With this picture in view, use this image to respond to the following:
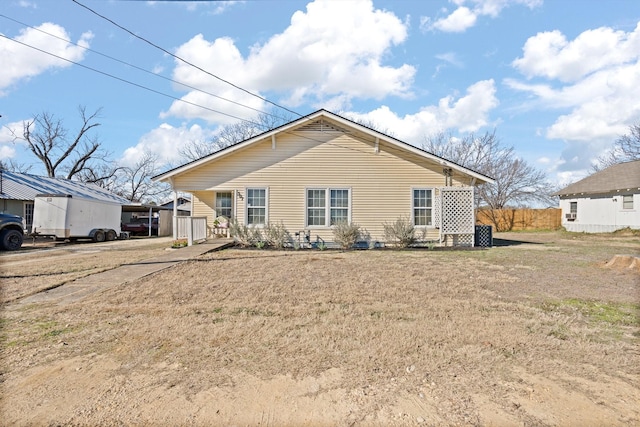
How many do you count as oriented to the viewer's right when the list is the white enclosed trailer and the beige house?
0

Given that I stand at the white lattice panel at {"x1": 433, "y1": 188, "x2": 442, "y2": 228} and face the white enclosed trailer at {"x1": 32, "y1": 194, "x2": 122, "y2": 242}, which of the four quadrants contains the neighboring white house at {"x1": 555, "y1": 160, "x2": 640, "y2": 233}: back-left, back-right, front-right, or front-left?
back-right

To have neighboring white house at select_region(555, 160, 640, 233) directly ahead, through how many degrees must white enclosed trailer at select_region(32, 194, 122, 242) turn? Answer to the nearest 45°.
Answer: approximately 135° to its left

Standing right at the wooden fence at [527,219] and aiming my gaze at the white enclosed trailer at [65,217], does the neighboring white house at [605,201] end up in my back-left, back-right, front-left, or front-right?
back-left

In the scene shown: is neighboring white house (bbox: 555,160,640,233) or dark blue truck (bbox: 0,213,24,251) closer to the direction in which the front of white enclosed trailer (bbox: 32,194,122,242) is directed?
the dark blue truck

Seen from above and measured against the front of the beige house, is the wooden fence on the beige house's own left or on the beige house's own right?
on the beige house's own left

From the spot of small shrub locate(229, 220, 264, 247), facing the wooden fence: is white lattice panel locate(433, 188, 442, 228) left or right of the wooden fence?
right

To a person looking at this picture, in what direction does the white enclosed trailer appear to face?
facing the viewer and to the left of the viewer

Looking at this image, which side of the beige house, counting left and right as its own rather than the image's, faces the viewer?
front

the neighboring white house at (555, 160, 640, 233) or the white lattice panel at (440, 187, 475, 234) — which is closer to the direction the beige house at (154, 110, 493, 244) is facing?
the white lattice panel

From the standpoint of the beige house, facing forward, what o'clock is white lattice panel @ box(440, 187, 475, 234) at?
The white lattice panel is roughly at 9 o'clock from the beige house.

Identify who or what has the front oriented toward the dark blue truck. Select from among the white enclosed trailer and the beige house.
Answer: the white enclosed trailer
